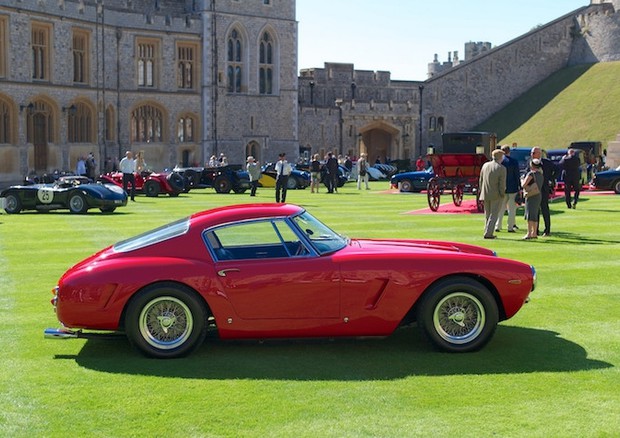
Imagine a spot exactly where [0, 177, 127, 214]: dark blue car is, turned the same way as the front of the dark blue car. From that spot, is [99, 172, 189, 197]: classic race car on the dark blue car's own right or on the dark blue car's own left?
on the dark blue car's own right

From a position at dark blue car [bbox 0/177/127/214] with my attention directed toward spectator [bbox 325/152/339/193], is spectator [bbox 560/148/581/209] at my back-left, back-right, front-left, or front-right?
front-right

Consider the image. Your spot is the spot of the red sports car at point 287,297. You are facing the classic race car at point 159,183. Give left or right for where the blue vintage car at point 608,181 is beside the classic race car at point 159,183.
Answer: right

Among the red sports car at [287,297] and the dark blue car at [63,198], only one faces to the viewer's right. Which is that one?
the red sports car

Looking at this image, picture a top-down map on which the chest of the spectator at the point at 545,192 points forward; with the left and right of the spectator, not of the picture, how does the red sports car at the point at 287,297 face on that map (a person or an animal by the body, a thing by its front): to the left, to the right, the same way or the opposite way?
the opposite way

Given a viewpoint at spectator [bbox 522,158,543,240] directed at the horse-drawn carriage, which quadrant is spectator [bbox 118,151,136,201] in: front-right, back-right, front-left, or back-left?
front-left

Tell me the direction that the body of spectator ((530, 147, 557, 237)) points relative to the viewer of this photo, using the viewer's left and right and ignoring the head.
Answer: facing to the left of the viewer

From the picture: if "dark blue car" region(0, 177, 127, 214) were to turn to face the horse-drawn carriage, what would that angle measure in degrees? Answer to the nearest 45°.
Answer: approximately 135° to its right

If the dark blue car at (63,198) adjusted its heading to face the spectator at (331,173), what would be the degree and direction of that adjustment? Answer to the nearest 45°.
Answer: approximately 90° to its right

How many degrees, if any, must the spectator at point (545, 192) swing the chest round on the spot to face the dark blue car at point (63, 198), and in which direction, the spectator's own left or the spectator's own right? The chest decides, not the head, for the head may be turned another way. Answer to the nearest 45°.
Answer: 0° — they already face it

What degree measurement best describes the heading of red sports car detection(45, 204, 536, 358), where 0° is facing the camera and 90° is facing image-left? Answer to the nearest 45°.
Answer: approximately 270°

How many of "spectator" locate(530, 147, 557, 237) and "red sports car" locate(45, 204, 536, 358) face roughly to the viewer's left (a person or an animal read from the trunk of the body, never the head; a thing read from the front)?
1

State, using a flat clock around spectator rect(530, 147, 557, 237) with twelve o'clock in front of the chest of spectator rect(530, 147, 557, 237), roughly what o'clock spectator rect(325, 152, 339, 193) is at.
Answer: spectator rect(325, 152, 339, 193) is roughly at 2 o'clock from spectator rect(530, 147, 557, 237).

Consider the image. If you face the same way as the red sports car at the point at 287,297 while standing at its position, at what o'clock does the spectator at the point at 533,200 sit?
The spectator is roughly at 10 o'clock from the red sports car.

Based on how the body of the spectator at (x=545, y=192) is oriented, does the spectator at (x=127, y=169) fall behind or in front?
in front

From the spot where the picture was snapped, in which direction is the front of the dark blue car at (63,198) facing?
facing away from the viewer and to the left of the viewer

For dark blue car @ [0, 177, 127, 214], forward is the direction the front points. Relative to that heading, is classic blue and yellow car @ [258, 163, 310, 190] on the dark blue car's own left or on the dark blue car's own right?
on the dark blue car's own right
